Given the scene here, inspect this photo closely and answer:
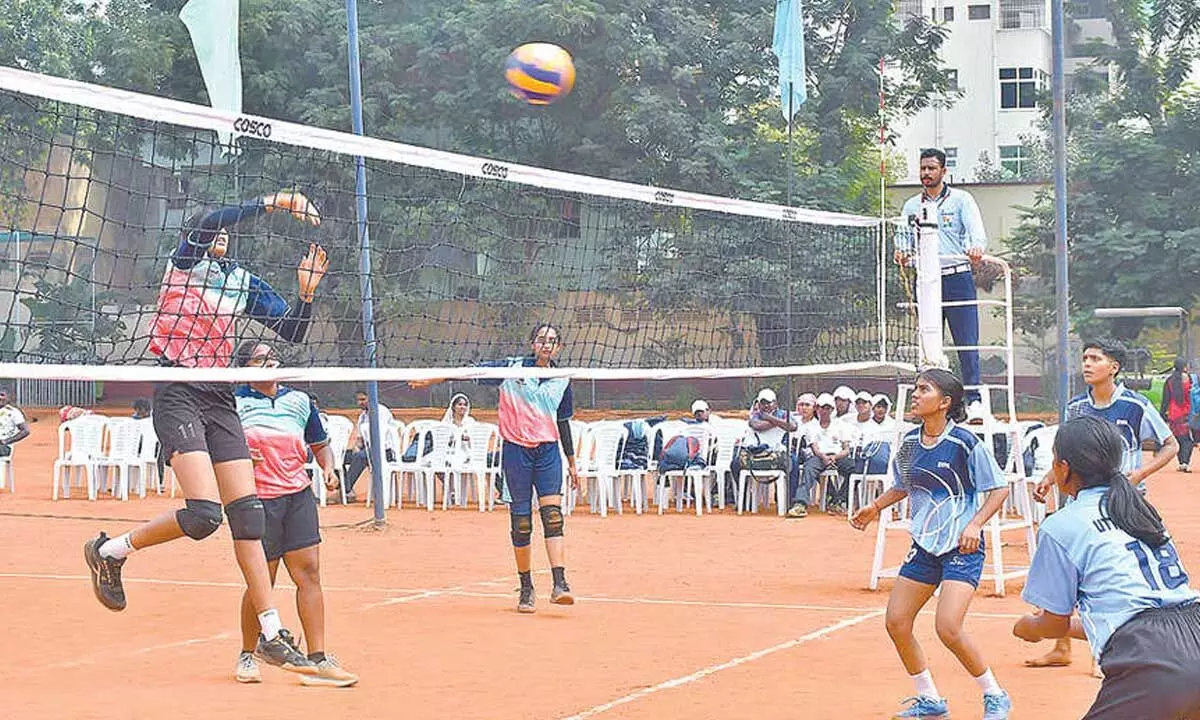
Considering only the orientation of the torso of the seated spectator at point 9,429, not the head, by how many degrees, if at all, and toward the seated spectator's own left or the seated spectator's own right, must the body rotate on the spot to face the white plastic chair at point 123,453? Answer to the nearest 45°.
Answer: approximately 45° to the seated spectator's own left

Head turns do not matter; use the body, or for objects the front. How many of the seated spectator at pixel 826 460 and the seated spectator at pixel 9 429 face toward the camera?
2

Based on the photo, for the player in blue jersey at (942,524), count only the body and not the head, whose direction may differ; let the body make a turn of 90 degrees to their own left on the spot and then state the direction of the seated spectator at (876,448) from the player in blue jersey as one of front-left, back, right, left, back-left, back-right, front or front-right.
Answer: back-left

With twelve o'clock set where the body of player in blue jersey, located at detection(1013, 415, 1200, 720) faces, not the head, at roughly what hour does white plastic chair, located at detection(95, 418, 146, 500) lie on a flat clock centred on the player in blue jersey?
The white plastic chair is roughly at 12 o'clock from the player in blue jersey.

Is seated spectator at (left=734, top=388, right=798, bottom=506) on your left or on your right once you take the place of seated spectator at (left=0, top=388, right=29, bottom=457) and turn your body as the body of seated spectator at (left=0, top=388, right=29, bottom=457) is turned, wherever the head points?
on your left

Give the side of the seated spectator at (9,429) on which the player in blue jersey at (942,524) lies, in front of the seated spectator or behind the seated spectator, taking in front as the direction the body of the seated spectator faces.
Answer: in front

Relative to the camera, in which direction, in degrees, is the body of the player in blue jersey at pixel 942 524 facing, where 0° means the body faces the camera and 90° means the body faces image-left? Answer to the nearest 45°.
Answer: approximately 45°

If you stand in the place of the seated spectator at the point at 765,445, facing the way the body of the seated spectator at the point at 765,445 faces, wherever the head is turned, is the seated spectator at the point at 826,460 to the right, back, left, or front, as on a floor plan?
left

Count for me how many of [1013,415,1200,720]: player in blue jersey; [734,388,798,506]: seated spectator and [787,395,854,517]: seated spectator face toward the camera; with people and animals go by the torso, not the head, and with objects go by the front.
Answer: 2

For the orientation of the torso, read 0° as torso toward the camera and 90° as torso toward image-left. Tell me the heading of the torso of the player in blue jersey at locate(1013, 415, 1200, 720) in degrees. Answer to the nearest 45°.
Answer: approximately 135°
